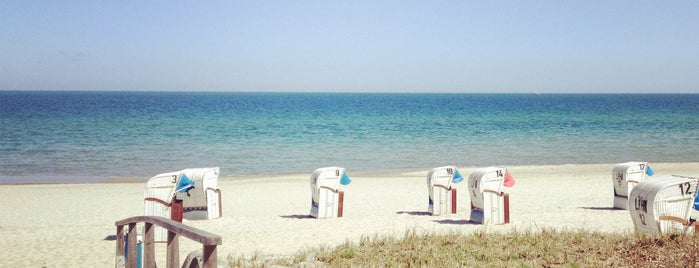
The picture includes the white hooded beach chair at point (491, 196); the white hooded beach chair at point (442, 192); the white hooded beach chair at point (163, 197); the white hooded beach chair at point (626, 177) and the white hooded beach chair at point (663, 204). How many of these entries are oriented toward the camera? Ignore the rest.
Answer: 0

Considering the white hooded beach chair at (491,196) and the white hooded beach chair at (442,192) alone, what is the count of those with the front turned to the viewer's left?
0

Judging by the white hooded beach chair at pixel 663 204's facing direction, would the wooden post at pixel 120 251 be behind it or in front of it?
behind

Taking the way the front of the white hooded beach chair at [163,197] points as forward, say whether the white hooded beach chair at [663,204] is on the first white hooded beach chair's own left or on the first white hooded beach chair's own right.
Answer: on the first white hooded beach chair's own right

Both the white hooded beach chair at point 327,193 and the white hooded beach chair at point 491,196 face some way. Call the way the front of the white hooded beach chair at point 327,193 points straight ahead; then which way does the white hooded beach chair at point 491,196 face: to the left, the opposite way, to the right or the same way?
the same way

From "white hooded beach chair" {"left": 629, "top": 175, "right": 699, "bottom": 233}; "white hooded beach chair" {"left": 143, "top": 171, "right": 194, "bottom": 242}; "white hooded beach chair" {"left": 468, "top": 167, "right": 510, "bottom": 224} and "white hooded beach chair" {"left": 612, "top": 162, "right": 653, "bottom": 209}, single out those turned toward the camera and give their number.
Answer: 0

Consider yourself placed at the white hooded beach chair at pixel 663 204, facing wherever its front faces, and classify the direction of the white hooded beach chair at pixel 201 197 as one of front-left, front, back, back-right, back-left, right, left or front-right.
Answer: back-left

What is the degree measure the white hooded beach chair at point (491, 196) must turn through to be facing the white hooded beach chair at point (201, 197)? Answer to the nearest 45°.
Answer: approximately 135° to its left

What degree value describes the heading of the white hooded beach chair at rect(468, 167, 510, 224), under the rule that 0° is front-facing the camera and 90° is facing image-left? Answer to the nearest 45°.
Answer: approximately 225°

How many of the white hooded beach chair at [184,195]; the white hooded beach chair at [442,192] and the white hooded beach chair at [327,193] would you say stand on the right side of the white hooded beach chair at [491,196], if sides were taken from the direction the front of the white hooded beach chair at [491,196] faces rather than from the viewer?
0

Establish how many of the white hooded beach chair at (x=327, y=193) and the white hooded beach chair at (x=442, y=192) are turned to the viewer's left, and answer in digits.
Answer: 0

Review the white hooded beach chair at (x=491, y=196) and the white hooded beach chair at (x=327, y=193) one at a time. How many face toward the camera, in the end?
0

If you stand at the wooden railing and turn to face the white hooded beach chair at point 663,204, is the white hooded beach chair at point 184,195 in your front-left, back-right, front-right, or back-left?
front-left

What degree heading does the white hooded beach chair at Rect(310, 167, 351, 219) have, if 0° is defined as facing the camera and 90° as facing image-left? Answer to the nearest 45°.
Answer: approximately 225°

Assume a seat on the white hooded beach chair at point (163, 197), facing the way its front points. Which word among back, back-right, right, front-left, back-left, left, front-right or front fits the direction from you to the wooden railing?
back-right

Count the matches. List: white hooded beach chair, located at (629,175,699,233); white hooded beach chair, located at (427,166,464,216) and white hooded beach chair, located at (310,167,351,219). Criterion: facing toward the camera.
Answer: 0

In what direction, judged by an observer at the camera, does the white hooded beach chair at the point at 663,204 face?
facing away from the viewer and to the right of the viewer

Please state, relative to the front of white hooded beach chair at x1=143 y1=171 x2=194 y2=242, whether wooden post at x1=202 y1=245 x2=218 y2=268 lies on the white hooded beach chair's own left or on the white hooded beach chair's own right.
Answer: on the white hooded beach chair's own right

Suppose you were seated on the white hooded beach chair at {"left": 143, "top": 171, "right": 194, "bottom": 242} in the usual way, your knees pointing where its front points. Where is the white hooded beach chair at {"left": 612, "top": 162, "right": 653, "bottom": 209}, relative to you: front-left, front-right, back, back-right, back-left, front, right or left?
front-right
